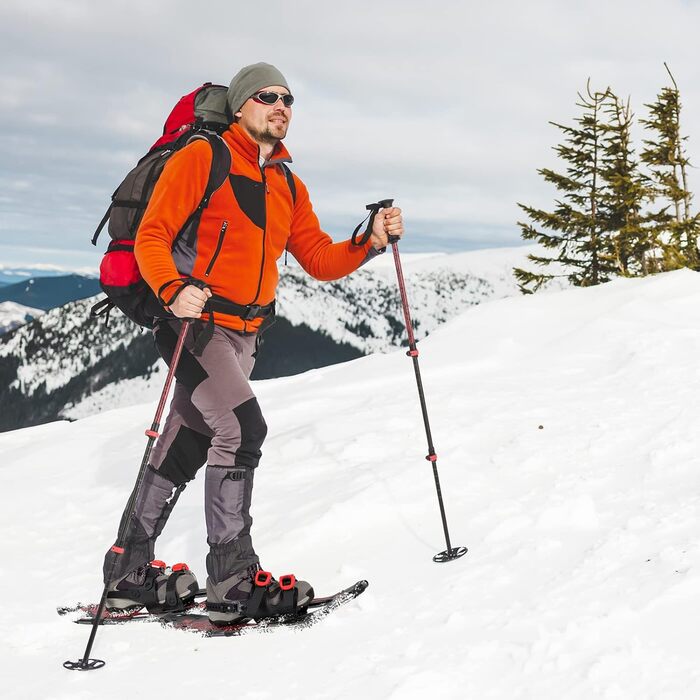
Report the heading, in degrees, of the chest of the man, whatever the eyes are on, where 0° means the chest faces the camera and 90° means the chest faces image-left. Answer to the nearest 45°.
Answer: approximately 315°

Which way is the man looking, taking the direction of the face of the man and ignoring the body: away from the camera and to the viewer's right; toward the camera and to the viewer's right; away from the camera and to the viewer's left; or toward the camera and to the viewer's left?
toward the camera and to the viewer's right
